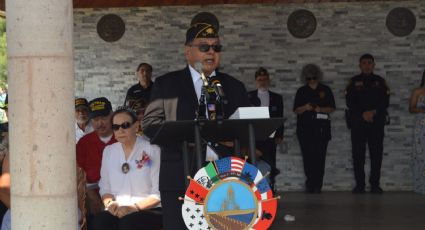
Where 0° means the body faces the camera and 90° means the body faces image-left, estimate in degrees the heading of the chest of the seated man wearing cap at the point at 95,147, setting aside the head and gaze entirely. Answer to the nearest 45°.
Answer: approximately 0°

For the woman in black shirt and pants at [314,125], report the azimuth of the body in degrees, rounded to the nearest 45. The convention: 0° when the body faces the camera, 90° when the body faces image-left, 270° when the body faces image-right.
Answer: approximately 0°

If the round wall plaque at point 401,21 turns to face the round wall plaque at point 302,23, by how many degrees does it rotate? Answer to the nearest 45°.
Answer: approximately 90° to its right

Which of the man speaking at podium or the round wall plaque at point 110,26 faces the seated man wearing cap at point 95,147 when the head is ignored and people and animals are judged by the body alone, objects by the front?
the round wall plaque
